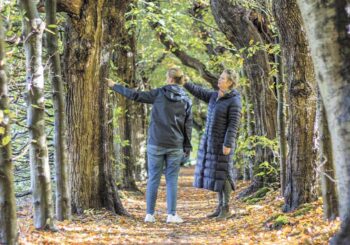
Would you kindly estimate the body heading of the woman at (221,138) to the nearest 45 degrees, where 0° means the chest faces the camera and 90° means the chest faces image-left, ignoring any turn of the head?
approximately 45°

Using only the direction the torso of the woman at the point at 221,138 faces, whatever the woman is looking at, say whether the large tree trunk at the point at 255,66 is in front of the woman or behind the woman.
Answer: behind

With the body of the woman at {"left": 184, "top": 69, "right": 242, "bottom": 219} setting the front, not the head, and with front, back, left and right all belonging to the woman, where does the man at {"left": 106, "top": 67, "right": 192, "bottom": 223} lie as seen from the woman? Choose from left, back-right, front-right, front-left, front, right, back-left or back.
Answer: front-right

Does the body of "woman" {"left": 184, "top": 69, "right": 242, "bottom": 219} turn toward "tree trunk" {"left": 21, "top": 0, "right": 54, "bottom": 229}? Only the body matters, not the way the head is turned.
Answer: yes

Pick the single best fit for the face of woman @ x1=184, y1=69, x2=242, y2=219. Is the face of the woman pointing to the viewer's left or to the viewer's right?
to the viewer's left

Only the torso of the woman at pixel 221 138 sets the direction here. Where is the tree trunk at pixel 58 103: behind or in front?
in front

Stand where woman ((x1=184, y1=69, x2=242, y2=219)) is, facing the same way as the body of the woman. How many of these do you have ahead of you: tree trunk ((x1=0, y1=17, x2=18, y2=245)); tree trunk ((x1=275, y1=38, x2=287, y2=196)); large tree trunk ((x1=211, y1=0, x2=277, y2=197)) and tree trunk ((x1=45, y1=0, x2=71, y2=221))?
2

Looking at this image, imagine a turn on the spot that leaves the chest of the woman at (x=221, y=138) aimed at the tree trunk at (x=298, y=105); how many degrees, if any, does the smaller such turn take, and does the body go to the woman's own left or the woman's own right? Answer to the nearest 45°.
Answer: approximately 90° to the woman's own left

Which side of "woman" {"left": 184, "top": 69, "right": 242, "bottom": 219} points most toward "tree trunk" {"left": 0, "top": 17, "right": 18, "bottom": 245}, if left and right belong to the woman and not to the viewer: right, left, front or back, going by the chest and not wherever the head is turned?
front

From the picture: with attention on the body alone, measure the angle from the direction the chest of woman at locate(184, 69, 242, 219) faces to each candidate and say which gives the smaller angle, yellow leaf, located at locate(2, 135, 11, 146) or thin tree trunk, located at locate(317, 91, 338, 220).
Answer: the yellow leaf

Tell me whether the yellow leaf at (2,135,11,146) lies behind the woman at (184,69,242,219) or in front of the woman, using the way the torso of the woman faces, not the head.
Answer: in front
